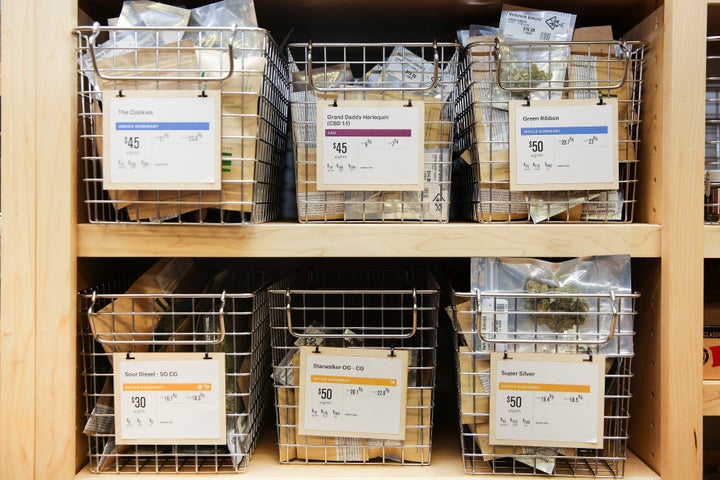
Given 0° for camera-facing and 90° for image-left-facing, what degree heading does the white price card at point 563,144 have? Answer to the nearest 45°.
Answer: approximately 0°

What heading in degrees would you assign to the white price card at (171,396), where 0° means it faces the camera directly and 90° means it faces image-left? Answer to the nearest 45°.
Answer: approximately 0°

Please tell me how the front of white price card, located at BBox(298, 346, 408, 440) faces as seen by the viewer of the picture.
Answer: facing the viewer

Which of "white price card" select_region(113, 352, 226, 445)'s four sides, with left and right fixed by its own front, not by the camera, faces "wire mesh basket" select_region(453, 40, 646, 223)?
left

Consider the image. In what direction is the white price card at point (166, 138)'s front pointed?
toward the camera

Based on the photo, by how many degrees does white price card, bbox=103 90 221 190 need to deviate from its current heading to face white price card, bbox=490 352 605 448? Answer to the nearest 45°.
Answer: approximately 90° to its left
